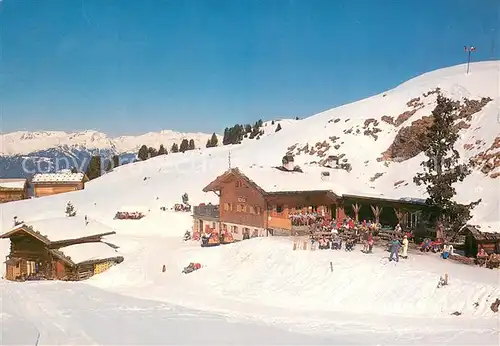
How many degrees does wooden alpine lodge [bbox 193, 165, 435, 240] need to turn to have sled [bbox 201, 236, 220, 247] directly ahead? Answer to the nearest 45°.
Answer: approximately 45° to its right

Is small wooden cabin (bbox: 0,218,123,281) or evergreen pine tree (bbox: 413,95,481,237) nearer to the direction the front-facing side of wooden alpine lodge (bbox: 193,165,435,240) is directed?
the small wooden cabin

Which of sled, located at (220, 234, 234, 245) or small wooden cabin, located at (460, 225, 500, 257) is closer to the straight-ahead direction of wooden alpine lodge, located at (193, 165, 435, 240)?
the sled

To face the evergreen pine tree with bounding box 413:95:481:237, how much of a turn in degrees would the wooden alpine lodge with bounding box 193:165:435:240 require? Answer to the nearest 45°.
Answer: approximately 90° to its left

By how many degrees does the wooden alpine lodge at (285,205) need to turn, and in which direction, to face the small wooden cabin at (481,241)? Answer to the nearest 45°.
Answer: approximately 90° to its left

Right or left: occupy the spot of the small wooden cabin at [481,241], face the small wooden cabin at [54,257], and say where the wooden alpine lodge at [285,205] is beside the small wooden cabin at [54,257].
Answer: right

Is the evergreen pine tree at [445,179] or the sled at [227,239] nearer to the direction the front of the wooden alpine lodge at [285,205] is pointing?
the sled

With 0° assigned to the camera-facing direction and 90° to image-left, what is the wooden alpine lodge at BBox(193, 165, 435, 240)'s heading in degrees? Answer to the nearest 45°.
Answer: approximately 45°
